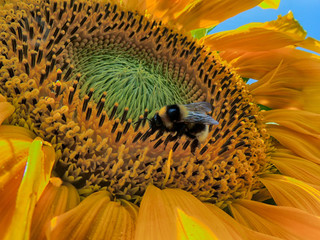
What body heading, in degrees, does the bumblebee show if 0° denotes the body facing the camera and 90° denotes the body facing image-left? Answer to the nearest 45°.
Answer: approximately 90°
